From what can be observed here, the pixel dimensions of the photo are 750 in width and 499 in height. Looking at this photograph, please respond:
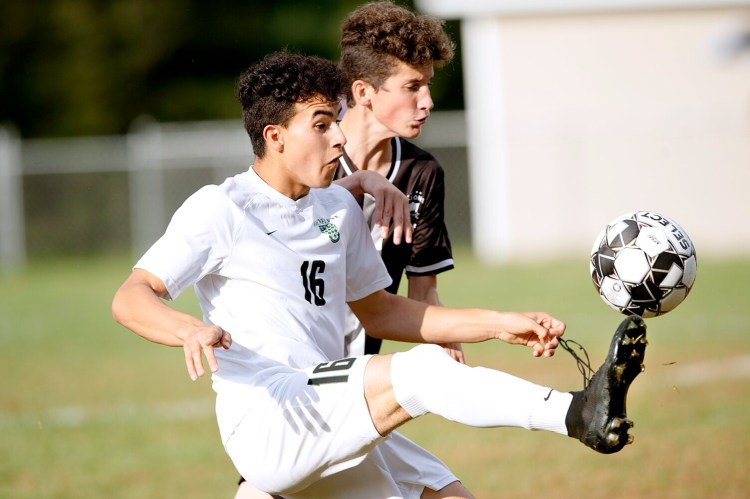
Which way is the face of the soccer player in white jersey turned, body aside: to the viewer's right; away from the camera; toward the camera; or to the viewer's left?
to the viewer's right

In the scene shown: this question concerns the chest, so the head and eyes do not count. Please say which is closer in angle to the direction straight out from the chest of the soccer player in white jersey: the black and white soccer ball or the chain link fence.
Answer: the black and white soccer ball

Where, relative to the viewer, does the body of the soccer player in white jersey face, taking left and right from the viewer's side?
facing the viewer and to the right of the viewer

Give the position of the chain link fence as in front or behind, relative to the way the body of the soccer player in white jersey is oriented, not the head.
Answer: behind
